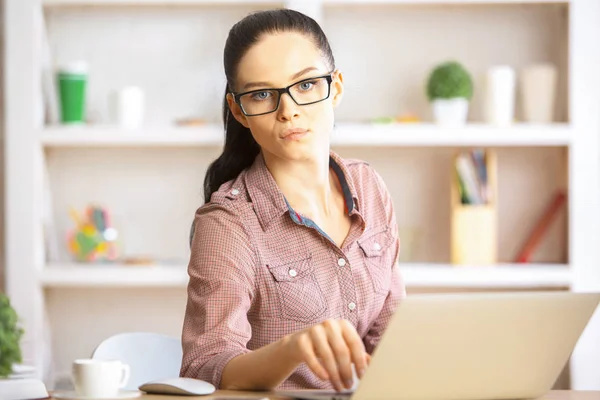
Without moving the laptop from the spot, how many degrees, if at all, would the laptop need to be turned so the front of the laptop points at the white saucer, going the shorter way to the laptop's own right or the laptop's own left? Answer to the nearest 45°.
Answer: approximately 45° to the laptop's own left

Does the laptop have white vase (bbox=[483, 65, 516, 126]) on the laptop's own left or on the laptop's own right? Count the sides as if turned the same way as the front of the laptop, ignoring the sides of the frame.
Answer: on the laptop's own right

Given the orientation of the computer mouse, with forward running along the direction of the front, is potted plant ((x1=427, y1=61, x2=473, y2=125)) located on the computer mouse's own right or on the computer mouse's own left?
on the computer mouse's own left

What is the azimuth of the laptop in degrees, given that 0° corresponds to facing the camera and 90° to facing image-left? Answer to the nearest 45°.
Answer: approximately 135°

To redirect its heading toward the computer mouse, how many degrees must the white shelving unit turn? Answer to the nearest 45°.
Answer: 0° — it already faces it
